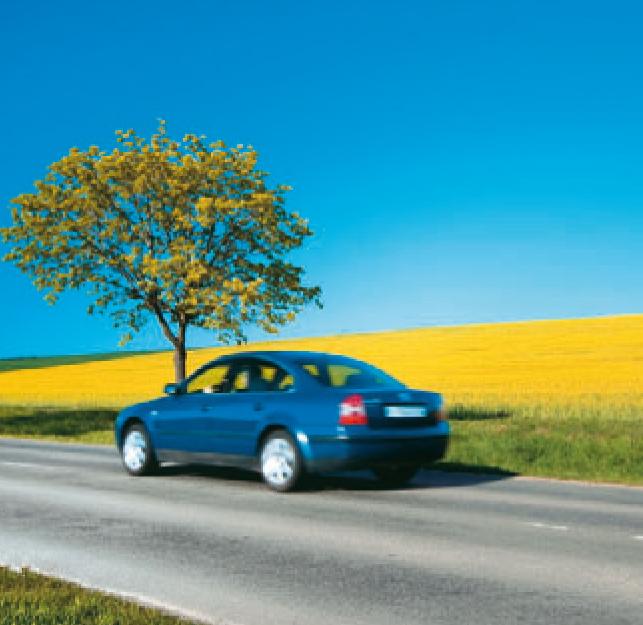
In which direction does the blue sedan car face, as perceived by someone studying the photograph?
facing away from the viewer and to the left of the viewer
